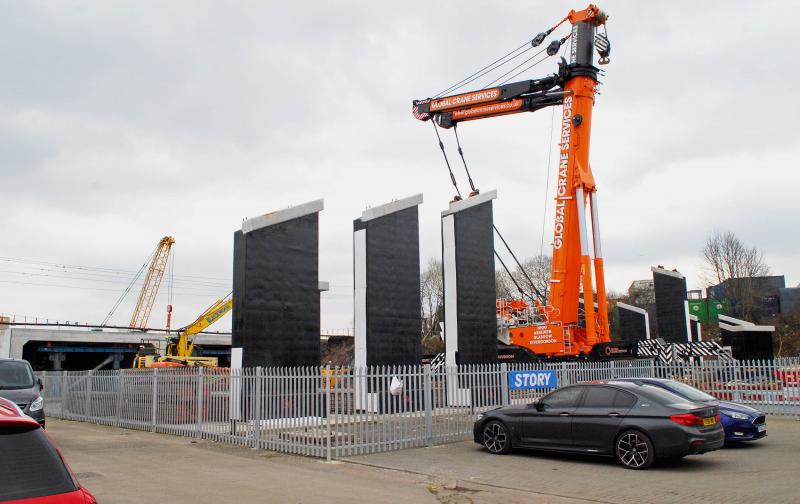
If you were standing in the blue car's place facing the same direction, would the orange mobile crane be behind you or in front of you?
behind

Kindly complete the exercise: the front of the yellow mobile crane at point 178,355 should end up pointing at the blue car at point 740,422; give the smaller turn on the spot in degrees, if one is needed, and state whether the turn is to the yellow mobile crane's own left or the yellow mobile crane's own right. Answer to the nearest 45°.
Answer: approximately 90° to the yellow mobile crane's own right

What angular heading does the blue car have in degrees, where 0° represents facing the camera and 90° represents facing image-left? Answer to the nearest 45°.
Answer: approximately 315°

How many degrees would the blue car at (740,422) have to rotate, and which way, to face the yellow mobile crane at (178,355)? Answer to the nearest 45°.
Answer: approximately 180°

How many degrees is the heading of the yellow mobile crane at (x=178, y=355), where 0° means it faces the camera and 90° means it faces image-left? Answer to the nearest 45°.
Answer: approximately 270°
